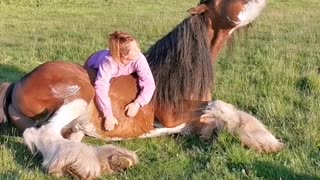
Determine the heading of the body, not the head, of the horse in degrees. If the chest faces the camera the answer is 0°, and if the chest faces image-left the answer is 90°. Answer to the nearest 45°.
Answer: approximately 270°
